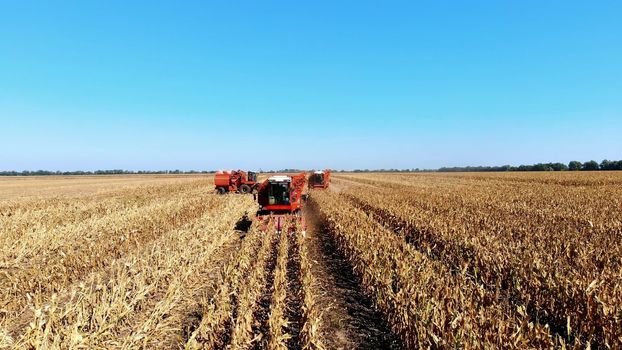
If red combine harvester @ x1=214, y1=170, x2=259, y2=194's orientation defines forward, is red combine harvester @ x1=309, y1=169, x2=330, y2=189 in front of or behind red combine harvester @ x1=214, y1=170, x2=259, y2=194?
in front

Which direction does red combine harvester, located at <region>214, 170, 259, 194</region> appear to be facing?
to the viewer's right

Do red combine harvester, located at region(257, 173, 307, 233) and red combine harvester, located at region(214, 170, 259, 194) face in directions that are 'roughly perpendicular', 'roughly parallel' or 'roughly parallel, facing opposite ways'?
roughly perpendicular

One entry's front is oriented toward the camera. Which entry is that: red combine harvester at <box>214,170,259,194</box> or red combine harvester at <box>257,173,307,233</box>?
red combine harvester at <box>257,173,307,233</box>

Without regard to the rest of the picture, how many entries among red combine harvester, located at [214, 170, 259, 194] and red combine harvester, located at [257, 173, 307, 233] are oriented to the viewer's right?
1

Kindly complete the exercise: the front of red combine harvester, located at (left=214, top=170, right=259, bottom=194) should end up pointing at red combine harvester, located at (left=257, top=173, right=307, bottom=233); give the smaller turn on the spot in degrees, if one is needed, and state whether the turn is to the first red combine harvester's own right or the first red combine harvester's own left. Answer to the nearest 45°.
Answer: approximately 90° to the first red combine harvester's own right

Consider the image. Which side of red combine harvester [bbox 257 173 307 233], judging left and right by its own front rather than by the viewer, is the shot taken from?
front

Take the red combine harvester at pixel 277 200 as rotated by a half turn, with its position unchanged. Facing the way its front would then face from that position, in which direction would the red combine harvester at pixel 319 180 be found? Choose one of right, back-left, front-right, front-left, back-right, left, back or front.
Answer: front

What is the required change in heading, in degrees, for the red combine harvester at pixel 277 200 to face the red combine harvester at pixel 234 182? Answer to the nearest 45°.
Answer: approximately 180°
